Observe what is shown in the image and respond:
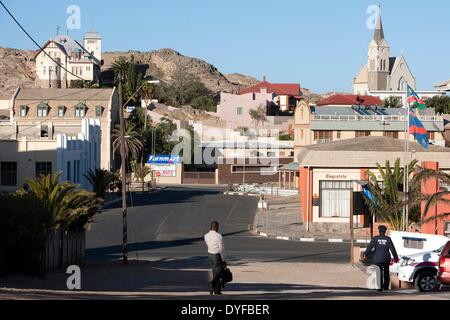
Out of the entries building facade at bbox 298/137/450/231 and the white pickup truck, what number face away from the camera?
0

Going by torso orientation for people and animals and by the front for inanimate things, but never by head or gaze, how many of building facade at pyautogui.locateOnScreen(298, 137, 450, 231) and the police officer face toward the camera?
1

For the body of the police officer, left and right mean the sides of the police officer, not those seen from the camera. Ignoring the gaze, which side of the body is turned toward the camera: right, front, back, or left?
back

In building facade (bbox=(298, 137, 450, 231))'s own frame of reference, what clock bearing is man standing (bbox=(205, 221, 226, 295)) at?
The man standing is roughly at 12 o'clock from the building facade.

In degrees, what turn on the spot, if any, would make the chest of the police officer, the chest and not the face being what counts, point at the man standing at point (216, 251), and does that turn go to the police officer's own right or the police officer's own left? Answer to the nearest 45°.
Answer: approximately 135° to the police officer's own left

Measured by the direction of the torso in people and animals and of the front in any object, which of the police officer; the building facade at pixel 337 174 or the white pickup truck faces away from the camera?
the police officer

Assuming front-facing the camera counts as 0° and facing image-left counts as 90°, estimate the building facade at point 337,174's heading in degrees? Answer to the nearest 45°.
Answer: approximately 0°

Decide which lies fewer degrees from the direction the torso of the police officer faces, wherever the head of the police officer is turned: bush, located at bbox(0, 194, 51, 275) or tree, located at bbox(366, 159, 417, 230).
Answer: the tree

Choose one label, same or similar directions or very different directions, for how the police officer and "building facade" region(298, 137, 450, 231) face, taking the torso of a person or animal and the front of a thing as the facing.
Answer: very different directions

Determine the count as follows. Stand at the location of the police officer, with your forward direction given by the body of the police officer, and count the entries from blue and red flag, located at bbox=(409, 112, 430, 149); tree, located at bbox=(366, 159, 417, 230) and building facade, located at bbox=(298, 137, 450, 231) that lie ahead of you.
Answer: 3

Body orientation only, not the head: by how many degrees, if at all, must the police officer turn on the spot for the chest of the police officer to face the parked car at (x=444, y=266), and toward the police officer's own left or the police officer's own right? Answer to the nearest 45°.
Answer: approximately 45° to the police officer's own right

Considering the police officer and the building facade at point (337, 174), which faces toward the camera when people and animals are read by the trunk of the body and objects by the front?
the building facade

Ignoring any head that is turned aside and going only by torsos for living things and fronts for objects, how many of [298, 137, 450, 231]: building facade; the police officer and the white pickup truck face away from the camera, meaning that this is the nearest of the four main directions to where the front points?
1

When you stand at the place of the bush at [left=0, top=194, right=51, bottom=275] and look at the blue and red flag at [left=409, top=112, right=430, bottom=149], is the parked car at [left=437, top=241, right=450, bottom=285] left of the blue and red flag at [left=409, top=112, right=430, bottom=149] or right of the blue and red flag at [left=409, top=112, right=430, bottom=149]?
right

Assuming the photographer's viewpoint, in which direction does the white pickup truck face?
facing the viewer and to the left of the viewer

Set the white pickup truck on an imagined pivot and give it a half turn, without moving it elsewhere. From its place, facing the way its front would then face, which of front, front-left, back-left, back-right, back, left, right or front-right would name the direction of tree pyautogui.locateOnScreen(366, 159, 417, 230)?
front-left
